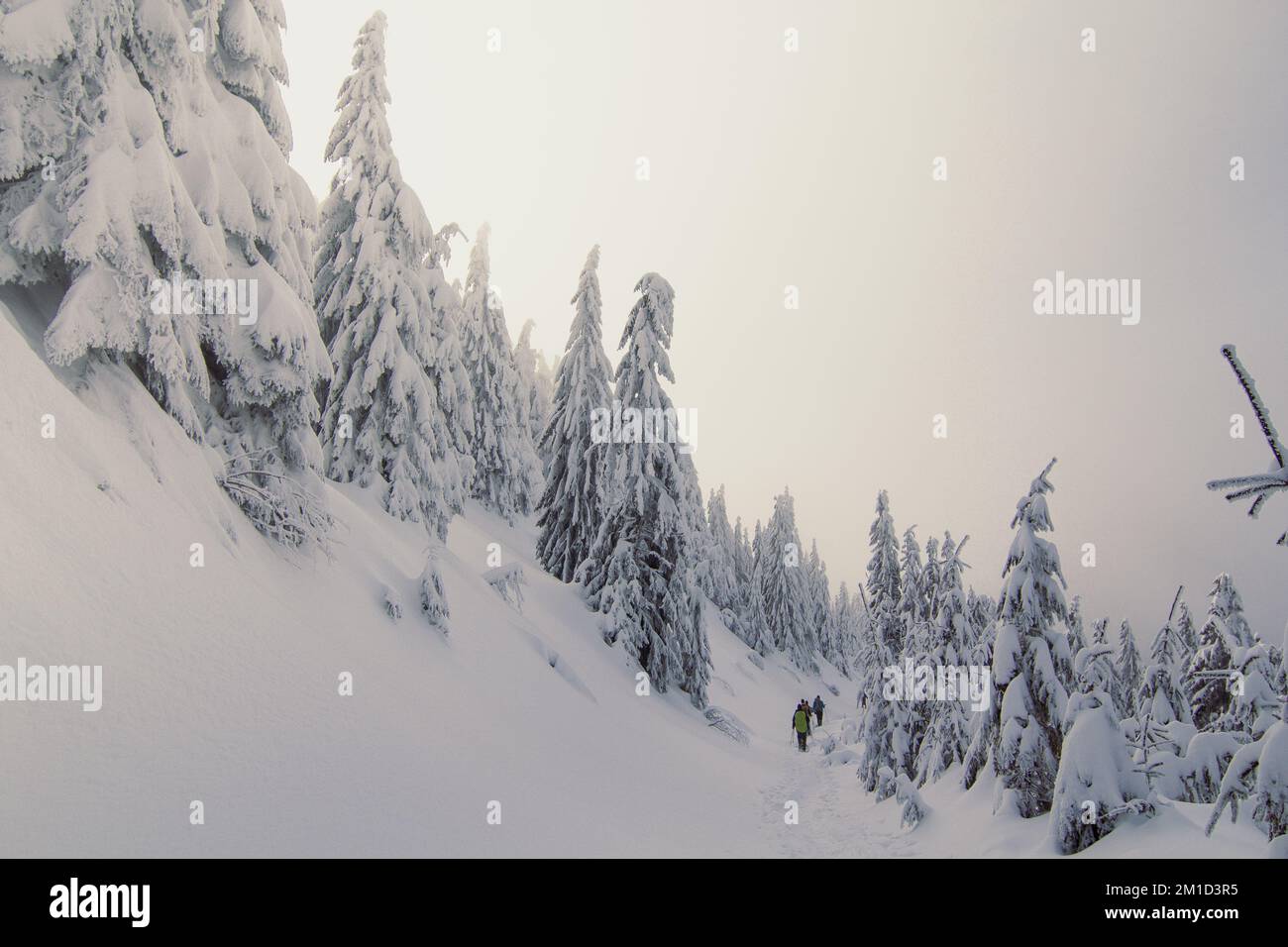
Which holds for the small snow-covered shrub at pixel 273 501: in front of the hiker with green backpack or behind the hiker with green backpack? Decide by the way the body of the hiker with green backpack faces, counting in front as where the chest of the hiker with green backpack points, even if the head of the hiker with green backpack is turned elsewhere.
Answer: behind

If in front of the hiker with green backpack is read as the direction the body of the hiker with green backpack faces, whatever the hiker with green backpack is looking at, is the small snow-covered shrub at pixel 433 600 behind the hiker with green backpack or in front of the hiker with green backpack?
behind

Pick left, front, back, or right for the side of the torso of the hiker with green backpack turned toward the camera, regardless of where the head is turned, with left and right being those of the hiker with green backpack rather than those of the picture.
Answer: back

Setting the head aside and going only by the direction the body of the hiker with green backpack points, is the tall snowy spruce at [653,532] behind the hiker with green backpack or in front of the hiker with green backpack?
behind

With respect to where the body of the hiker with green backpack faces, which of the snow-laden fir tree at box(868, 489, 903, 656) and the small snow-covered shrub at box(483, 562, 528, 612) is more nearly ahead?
the snow-laden fir tree
